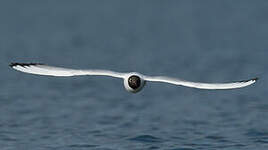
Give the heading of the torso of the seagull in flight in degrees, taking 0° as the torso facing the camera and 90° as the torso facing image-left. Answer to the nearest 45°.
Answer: approximately 0°
